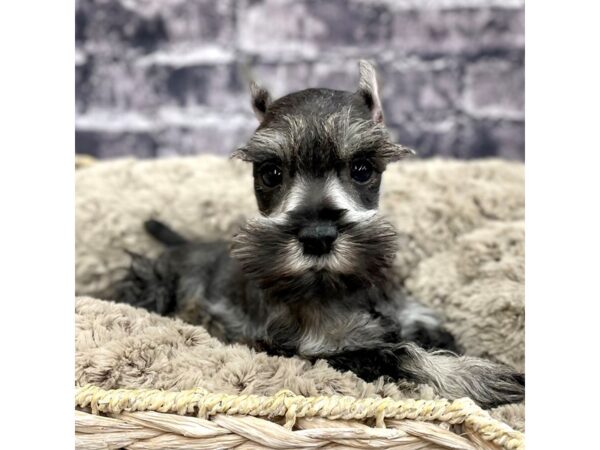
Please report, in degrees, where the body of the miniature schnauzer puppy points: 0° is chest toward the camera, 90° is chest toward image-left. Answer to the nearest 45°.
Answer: approximately 315°
